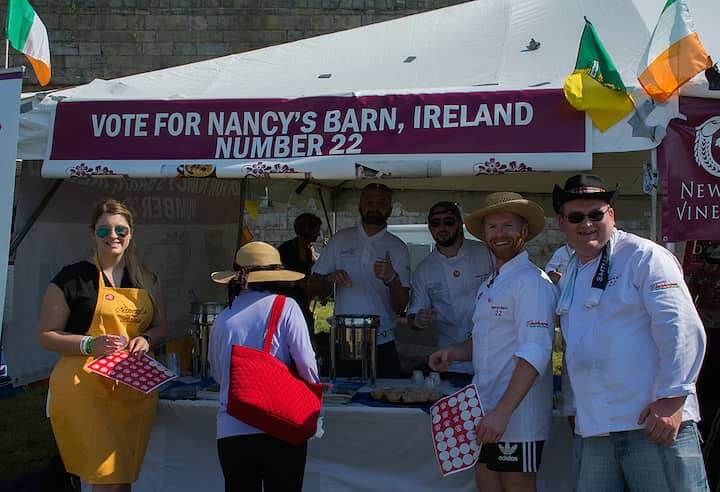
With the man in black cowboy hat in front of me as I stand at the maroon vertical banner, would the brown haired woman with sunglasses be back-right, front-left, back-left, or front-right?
front-right

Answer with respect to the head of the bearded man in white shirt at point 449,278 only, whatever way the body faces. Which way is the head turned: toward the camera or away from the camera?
toward the camera

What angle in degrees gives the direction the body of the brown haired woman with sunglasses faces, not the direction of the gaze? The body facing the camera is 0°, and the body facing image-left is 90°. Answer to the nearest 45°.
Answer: approximately 315°

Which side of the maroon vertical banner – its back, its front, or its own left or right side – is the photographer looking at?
front

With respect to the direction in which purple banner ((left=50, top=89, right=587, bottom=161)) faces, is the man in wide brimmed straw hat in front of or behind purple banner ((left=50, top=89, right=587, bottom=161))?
in front

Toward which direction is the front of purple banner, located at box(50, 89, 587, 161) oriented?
toward the camera

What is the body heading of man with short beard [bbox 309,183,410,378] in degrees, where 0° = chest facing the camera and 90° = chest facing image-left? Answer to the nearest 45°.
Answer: approximately 0°

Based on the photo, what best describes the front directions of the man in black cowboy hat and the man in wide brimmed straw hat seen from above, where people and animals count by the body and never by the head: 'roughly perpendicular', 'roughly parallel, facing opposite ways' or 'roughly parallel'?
roughly parallel

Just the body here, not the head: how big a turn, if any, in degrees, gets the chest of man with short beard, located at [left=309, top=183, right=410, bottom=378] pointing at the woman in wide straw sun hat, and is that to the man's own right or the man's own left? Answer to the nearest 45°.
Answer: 0° — they already face them

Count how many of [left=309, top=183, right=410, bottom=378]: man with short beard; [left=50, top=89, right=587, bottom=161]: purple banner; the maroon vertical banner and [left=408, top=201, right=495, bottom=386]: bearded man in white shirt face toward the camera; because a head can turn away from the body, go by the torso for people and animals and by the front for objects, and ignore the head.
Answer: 4

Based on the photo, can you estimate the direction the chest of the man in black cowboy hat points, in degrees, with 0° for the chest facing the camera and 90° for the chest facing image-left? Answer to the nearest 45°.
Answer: approximately 45°
